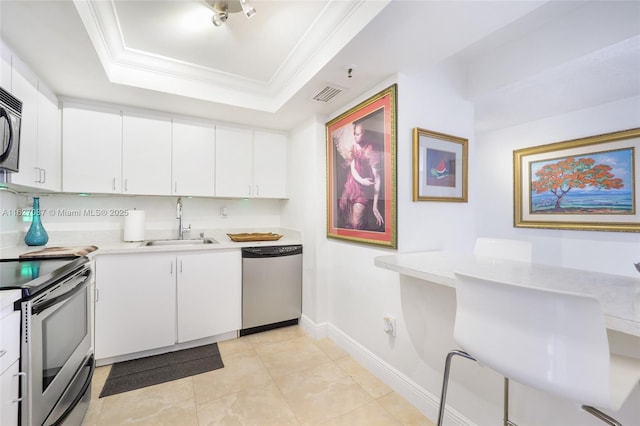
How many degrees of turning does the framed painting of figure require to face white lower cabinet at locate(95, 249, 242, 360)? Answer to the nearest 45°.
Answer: approximately 45° to its right

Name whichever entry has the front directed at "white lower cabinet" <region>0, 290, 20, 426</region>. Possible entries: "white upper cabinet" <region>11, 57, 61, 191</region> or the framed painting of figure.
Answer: the framed painting of figure

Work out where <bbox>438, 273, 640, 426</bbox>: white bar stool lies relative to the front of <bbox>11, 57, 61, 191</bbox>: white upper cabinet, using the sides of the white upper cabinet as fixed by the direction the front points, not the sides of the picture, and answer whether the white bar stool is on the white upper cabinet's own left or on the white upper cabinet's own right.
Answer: on the white upper cabinet's own right

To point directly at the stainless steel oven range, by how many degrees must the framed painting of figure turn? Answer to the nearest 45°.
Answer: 0° — it already faces it

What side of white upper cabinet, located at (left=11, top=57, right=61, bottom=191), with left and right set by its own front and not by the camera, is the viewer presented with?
right

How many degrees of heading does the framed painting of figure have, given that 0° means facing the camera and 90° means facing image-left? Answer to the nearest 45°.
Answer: approximately 45°

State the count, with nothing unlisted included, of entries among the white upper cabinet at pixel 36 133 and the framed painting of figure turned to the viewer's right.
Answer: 1

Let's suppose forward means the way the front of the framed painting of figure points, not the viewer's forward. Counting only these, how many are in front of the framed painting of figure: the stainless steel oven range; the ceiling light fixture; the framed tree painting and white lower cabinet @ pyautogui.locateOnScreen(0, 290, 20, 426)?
3

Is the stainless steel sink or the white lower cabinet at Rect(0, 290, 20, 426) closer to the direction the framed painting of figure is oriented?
the white lower cabinet

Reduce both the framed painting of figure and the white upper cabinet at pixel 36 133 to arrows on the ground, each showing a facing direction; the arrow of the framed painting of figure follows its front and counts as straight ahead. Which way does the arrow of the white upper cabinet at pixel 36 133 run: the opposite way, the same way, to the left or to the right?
the opposite way

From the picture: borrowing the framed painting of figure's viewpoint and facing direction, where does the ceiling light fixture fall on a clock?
The ceiling light fixture is roughly at 12 o'clock from the framed painting of figure.
